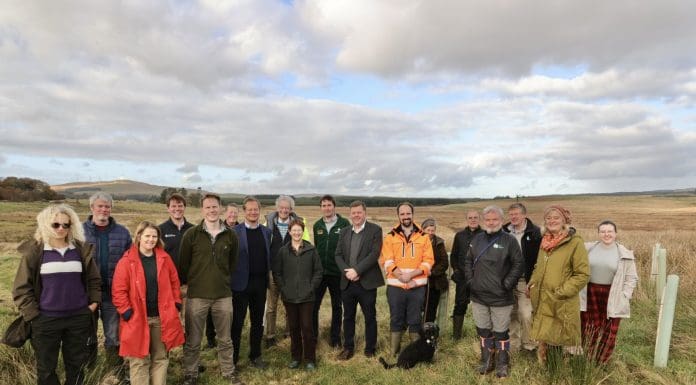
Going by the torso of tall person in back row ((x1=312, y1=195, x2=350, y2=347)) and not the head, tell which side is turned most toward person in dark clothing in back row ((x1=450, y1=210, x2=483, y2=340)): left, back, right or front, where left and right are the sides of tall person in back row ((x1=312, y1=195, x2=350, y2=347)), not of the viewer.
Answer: left

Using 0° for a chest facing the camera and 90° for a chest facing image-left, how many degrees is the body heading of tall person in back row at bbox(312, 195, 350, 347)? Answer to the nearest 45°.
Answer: approximately 0°

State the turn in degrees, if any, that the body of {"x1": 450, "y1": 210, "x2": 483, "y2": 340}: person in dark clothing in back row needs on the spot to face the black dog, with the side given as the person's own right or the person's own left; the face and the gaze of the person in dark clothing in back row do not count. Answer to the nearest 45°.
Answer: approximately 45° to the person's own right

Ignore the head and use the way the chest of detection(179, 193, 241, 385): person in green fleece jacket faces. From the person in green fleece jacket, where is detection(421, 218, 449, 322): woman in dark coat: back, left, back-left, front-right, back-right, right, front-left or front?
left

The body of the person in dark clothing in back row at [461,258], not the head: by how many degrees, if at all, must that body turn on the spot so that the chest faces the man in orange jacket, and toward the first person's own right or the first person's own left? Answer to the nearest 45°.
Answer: approximately 45° to the first person's own right

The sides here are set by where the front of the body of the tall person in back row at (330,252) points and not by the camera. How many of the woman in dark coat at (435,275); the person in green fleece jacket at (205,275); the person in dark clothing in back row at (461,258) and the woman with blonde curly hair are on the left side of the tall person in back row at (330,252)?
2

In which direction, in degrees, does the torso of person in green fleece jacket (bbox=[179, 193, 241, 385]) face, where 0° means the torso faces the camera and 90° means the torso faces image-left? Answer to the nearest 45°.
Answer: approximately 0°

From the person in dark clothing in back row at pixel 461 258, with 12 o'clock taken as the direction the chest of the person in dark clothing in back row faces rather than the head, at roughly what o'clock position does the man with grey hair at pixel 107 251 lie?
The man with grey hair is roughly at 2 o'clock from the person in dark clothing in back row.

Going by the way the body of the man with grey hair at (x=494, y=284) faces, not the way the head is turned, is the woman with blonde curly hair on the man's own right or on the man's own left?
on the man's own right

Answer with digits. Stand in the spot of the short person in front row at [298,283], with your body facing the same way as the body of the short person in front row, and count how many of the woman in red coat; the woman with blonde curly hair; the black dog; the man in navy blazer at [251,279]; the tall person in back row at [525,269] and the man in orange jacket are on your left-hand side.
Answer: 3

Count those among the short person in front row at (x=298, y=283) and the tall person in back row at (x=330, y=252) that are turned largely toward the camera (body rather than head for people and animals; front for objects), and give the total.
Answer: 2
